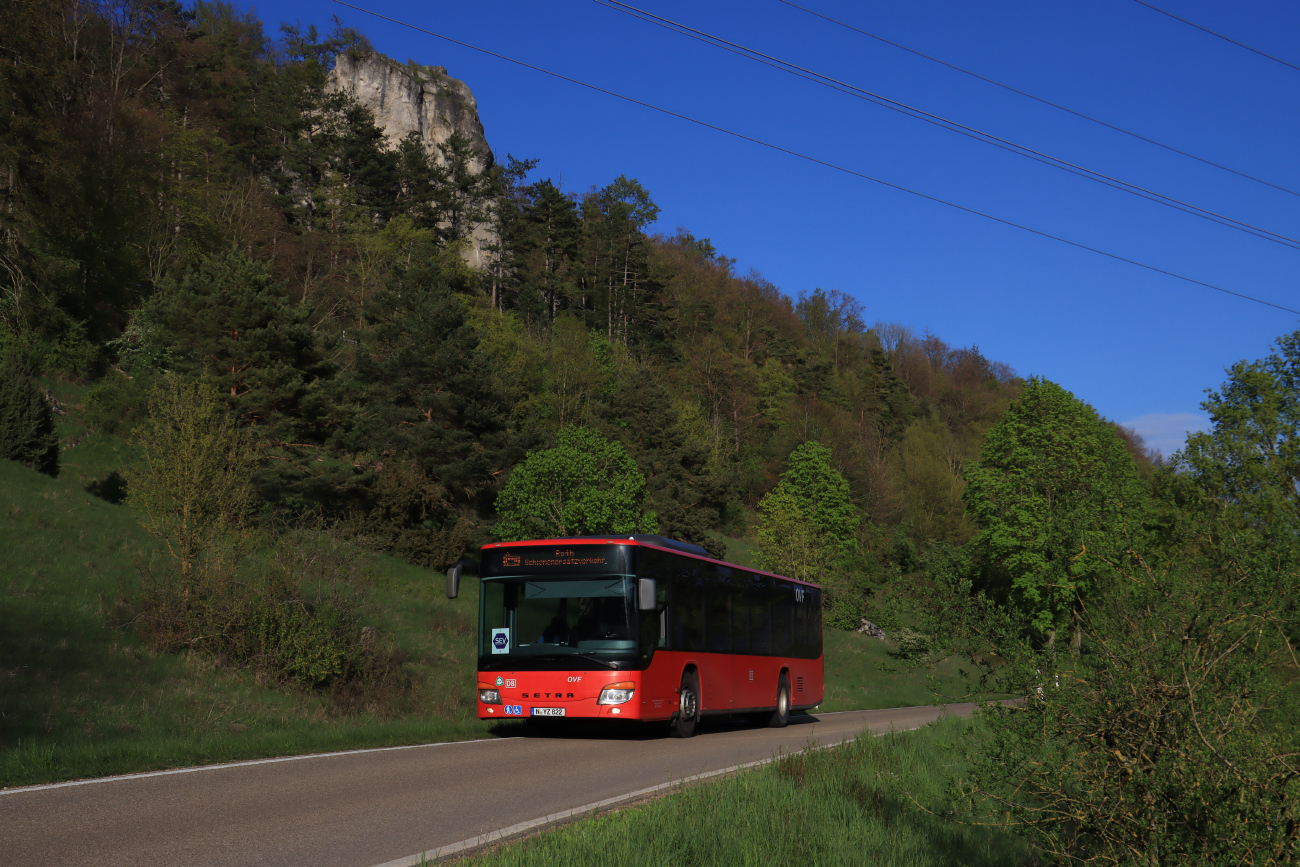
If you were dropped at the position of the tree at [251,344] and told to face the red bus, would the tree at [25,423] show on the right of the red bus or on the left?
right

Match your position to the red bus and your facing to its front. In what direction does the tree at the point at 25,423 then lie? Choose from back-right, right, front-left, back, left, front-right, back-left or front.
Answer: right

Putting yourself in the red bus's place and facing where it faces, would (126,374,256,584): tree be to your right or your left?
on your right

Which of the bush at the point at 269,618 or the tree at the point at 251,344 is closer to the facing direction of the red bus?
the bush

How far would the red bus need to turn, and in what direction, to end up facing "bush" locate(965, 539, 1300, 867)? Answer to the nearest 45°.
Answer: approximately 45° to its left

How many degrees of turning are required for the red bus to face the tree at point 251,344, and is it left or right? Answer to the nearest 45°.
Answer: approximately 90° to its right

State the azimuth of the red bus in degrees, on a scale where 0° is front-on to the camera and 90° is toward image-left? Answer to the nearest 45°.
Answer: approximately 45°

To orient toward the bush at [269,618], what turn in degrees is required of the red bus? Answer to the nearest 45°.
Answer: approximately 90° to its right

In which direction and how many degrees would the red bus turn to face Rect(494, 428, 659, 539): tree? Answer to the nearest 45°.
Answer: approximately 135° to its right
